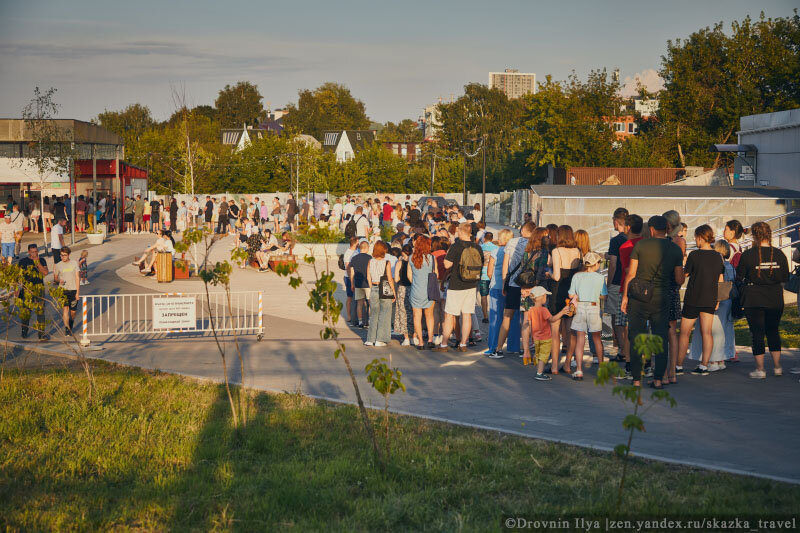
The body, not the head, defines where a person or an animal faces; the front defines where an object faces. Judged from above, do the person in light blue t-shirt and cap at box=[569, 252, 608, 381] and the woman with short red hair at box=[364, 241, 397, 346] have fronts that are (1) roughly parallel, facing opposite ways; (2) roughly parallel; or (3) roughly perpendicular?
roughly parallel

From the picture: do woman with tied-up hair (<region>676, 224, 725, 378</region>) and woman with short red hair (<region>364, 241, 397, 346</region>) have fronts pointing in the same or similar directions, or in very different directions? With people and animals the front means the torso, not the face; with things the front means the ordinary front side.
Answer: same or similar directions

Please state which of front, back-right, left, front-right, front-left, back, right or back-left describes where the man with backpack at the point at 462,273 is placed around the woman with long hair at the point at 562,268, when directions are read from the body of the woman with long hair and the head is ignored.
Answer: front-left

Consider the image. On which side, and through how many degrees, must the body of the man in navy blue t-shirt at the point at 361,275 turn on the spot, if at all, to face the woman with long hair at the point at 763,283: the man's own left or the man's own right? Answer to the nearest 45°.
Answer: approximately 135° to the man's own right

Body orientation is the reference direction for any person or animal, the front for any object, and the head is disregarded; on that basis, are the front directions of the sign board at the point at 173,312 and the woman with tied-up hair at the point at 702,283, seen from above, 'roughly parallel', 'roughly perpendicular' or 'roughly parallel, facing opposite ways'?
roughly parallel, facing opposite ways

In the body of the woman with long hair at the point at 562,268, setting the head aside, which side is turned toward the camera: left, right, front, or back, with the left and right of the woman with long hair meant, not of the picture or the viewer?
back

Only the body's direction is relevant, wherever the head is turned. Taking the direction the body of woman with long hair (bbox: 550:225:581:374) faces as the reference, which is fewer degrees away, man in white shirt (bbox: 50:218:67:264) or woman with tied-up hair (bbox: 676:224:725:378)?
the man in white shirt

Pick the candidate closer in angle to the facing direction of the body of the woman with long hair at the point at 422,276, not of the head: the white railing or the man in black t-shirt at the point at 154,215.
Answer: the man in black t-shirt

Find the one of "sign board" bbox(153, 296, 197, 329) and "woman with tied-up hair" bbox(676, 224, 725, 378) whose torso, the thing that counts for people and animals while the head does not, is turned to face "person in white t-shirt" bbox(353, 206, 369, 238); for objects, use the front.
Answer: the woman with tied-up hair

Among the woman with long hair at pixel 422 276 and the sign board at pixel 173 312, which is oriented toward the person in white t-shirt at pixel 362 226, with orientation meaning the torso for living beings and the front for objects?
the woman with long hair

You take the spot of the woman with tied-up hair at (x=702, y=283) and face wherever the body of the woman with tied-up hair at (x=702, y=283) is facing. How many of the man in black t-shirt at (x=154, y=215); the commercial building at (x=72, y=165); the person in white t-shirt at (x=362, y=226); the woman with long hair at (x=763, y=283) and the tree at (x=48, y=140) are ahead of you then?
4

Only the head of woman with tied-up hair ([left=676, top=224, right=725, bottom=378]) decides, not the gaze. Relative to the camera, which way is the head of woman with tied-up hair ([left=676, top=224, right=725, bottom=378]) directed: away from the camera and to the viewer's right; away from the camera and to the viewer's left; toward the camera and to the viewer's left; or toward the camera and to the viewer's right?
away from the camera and to the viewer's left

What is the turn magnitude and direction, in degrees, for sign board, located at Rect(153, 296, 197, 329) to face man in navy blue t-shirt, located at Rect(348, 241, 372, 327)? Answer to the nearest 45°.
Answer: approximately 90° to its left

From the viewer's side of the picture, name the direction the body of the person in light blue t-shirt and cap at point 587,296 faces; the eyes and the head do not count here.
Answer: away from the camera

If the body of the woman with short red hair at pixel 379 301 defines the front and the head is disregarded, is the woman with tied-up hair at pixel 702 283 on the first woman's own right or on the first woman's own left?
on the first woman's own right

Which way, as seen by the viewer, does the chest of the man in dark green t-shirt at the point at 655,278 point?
away from the camera

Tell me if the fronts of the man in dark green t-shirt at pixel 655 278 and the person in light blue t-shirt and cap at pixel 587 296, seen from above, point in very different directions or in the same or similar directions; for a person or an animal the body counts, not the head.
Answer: same or similar directions

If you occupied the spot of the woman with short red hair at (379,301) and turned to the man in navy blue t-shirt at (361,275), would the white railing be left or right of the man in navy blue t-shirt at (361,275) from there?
left

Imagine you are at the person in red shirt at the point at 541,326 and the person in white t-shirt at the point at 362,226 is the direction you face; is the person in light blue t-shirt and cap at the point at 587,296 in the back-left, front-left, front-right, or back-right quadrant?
back-right

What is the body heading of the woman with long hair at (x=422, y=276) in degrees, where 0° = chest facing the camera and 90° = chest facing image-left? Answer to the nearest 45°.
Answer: approximately 180°
